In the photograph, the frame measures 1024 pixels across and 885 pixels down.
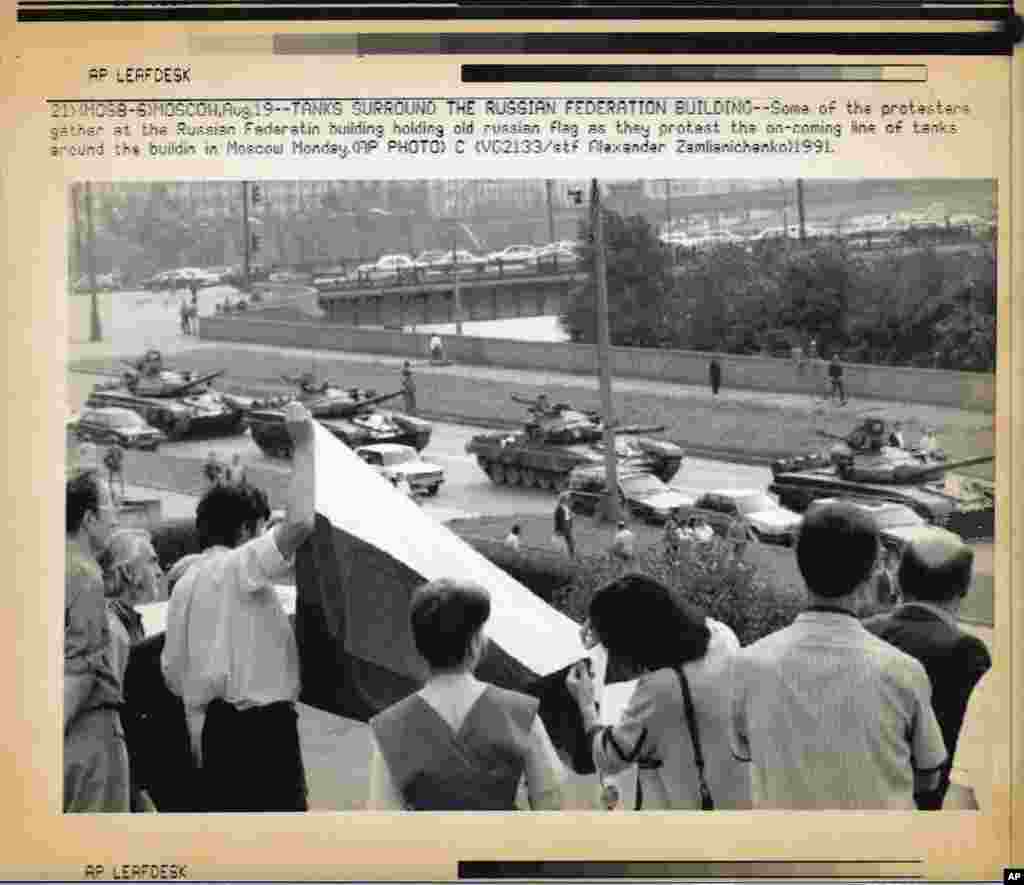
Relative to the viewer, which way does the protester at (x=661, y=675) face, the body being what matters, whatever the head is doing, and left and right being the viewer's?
facing away from the viewer and to the left of the viewer
